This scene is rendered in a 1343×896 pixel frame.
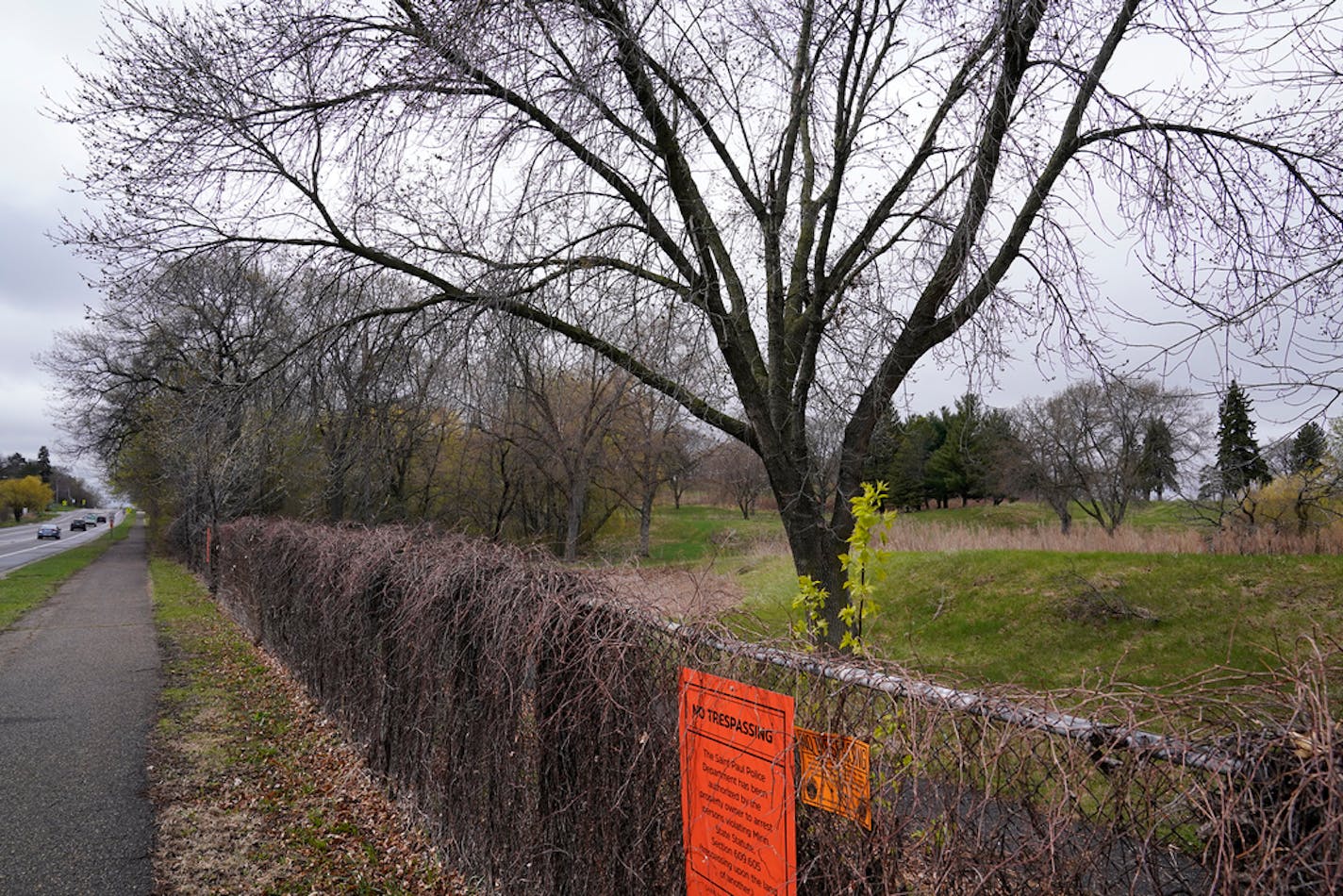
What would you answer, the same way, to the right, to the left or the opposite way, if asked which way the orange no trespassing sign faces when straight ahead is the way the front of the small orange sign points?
the same way

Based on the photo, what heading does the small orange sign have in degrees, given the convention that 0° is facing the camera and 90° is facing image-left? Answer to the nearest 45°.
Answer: approximately 45°

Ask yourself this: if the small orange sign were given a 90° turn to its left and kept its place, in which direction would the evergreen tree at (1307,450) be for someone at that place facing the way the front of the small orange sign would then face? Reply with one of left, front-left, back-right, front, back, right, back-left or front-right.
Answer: left

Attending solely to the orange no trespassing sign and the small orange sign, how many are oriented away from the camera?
0

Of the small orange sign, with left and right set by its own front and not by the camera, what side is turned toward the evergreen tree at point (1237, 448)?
back

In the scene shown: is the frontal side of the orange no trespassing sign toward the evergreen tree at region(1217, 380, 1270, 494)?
no

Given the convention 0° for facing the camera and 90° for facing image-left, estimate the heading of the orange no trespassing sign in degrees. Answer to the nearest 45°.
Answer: approximately 45°

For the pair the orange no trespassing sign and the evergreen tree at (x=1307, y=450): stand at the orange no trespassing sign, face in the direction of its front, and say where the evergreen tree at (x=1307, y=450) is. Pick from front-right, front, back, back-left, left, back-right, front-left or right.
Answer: back
